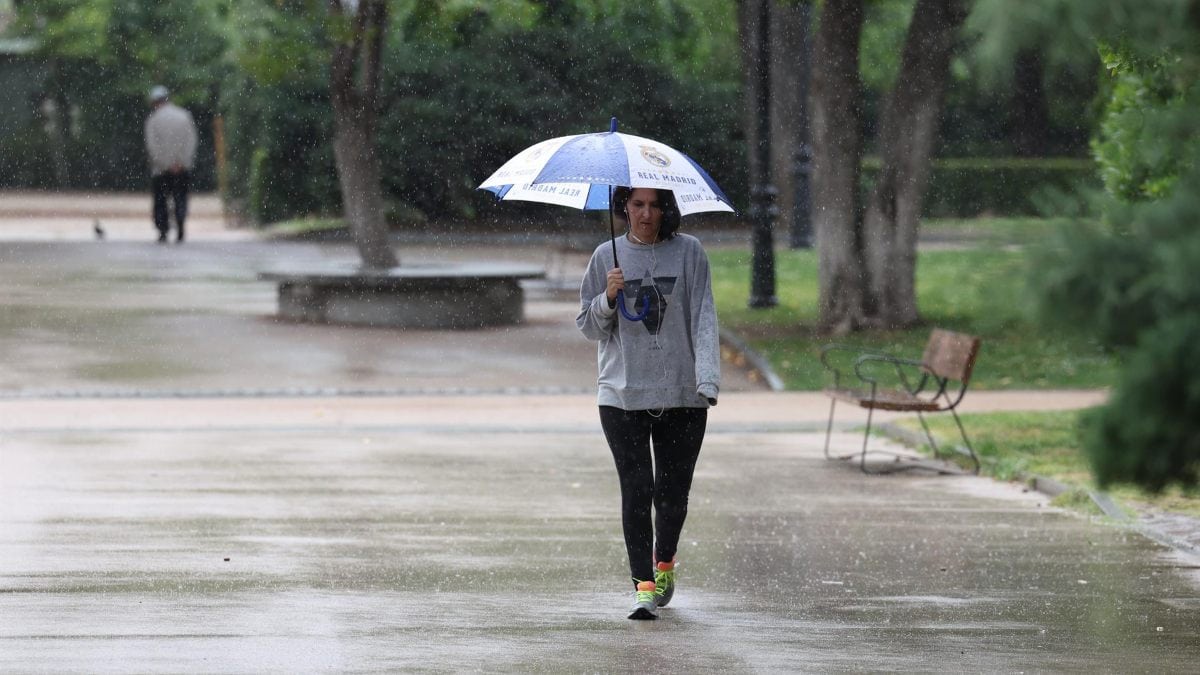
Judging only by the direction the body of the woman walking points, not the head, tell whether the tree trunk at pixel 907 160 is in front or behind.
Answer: behind

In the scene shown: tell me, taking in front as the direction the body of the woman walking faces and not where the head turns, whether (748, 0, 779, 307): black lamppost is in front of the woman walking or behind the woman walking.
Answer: behind

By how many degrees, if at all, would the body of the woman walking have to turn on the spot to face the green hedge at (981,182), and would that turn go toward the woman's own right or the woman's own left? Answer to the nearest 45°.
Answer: approximately 180°

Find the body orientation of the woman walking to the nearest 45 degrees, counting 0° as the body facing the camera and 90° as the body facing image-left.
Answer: approximately 0°

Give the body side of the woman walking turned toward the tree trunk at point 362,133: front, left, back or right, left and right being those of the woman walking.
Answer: back

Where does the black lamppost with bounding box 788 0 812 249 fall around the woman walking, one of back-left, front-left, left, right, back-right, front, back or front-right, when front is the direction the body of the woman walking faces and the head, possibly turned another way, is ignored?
back

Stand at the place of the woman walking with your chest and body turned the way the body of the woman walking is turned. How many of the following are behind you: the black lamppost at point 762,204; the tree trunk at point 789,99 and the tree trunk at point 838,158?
3

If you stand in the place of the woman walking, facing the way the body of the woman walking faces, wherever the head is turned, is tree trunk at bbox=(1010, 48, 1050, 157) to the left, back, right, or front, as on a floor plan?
back

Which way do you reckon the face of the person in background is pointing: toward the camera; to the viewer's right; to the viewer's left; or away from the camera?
away from the camera
